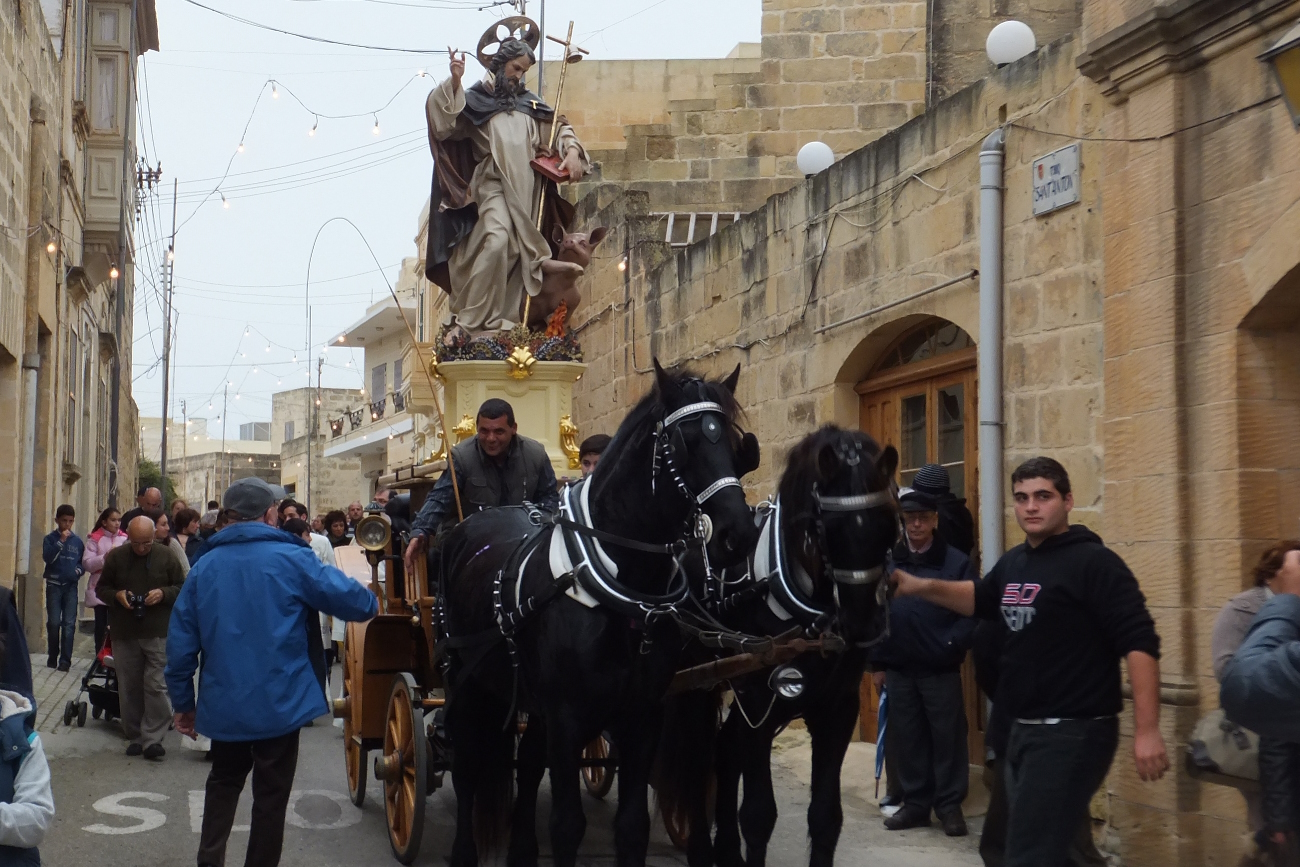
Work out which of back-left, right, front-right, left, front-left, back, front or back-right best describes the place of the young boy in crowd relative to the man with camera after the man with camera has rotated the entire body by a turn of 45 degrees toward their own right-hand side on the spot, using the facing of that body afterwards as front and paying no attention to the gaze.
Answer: back-right

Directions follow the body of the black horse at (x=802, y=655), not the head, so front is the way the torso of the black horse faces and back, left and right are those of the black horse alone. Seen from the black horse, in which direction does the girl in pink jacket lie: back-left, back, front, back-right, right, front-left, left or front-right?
back

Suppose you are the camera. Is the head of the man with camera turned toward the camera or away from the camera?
toward the camera

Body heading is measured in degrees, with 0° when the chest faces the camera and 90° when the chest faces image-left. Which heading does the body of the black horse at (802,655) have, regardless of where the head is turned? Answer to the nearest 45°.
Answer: approximately 315°

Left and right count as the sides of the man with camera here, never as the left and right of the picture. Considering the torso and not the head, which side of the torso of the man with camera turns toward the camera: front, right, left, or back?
front

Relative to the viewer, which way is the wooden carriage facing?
toward the camera

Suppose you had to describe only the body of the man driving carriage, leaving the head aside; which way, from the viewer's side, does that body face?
toward the camera

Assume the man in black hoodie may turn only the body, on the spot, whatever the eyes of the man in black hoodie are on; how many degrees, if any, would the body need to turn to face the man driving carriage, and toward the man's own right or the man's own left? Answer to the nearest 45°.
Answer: approximately 90° to the man's own right

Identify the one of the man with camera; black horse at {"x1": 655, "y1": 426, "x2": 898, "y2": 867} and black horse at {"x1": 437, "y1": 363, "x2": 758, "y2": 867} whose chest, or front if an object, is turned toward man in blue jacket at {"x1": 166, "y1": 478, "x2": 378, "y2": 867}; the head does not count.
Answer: the man with camera

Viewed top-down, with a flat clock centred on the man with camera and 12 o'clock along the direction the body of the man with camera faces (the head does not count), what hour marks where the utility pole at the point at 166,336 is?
The utility pole is roughly at 6 o'clock from the man with camera.

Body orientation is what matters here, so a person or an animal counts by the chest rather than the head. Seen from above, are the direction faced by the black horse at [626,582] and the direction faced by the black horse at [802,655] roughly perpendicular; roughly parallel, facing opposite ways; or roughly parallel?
roughly parallel

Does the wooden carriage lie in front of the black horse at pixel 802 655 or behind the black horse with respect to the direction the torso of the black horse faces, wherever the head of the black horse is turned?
behind

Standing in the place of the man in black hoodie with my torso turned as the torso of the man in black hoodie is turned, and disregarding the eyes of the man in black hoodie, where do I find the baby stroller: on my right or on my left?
on my right

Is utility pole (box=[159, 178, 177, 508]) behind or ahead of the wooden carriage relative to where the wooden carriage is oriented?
behind
